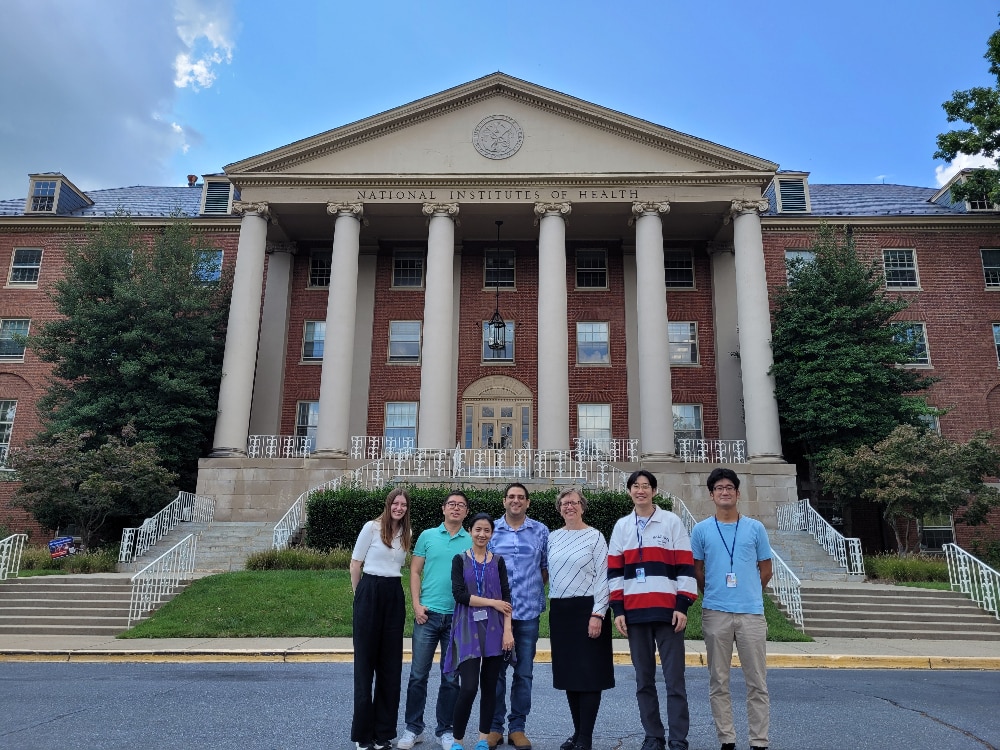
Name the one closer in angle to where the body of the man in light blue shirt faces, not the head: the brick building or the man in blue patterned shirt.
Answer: the man in blue patterned shirt

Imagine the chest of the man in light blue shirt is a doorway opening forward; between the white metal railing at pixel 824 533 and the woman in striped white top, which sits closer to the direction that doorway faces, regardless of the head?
the woman in striped white top

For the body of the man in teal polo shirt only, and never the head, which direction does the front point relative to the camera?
toward the camera

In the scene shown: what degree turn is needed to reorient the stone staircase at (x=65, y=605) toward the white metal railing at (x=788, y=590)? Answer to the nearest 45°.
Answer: approximately 45° to its left

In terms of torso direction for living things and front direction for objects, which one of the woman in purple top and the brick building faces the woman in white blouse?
the brick building

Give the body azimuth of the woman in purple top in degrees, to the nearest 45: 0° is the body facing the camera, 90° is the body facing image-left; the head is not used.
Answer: approximately 0°

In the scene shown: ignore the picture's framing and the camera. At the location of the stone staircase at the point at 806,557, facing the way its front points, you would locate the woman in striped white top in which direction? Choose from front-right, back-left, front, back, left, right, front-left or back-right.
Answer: front-right

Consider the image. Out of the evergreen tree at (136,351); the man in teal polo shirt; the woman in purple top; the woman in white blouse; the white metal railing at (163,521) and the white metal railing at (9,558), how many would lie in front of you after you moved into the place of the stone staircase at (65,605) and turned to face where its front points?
3

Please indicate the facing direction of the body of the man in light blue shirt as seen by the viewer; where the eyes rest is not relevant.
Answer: toward the camera

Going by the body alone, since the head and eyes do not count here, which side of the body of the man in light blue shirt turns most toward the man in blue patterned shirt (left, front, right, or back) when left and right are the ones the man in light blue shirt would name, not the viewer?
right

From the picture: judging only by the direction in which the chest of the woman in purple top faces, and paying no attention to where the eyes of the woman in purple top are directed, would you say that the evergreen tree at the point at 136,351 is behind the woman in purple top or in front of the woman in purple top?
behind
